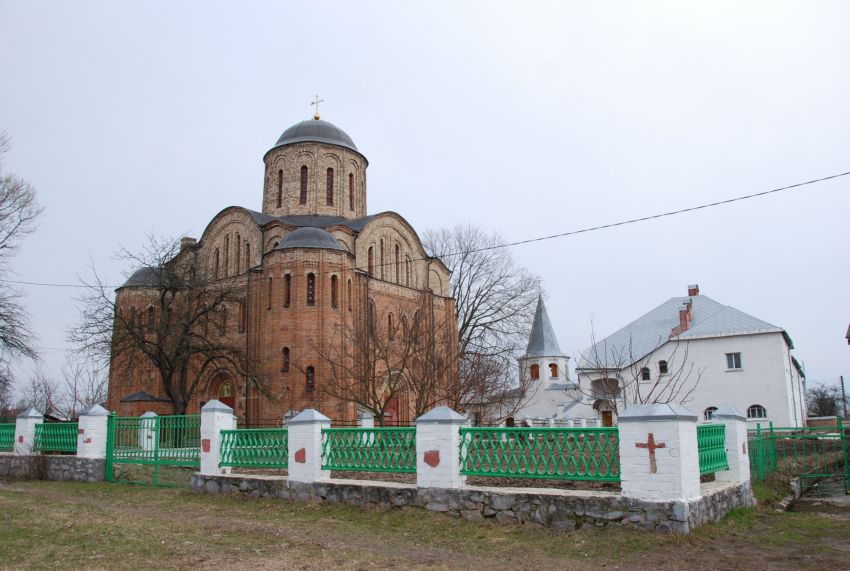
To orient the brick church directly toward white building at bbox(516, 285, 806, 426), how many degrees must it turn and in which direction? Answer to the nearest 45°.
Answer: approximately 135° to its left

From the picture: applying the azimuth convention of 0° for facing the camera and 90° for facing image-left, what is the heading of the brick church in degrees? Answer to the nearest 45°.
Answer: approximately 45°
